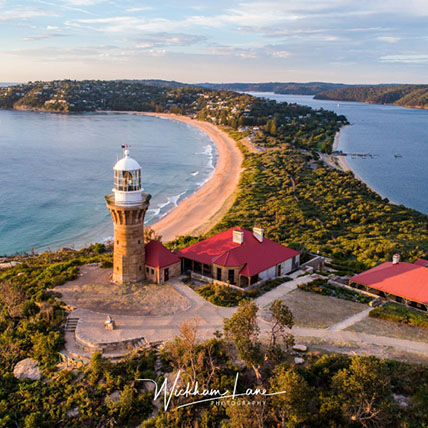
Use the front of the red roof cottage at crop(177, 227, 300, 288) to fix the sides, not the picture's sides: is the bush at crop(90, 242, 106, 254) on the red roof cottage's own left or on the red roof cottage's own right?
on the red roof cottage's own right

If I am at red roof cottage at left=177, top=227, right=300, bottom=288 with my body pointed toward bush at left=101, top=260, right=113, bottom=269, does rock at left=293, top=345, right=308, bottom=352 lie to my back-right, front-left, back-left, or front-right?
back-left

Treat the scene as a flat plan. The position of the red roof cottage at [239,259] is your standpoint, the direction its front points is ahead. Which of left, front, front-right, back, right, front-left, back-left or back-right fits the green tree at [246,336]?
front-left

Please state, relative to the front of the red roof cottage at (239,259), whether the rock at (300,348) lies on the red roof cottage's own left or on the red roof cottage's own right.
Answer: on the red roof cottage's own left

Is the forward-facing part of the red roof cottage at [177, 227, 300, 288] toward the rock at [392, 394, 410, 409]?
no

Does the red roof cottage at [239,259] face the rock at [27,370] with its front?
yes

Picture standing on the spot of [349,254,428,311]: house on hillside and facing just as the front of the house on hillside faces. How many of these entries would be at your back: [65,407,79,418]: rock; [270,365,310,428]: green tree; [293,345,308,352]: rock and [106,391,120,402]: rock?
0

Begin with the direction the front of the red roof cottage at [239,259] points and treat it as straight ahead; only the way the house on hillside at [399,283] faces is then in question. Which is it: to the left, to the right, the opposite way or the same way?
the same way

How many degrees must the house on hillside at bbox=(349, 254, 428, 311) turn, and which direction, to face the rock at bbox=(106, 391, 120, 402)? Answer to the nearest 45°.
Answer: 0° — it already faces it

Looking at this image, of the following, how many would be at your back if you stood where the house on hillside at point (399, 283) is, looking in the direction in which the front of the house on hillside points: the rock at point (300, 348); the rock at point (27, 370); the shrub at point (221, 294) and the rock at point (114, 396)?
0

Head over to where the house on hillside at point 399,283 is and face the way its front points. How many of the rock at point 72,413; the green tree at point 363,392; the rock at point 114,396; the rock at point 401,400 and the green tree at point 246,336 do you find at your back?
0

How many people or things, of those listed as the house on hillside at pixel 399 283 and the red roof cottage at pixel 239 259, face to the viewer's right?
0

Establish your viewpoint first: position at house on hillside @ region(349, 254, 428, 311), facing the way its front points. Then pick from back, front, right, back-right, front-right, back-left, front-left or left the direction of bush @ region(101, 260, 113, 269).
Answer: front-right

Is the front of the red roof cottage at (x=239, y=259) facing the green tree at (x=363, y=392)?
no

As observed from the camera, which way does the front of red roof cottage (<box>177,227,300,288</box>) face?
facing the viewer and to the left of the viewer

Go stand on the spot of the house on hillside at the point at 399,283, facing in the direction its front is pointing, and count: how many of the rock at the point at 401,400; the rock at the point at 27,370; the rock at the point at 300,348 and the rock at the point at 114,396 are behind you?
0

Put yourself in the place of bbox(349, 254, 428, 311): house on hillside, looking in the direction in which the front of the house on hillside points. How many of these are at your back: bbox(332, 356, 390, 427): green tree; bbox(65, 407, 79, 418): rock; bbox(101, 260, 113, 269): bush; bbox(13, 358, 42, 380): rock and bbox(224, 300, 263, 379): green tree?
0

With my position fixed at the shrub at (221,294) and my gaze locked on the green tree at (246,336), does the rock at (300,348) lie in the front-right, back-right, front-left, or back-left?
front-left

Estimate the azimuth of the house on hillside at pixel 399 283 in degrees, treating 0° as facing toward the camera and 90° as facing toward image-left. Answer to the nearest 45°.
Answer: approximately 45°

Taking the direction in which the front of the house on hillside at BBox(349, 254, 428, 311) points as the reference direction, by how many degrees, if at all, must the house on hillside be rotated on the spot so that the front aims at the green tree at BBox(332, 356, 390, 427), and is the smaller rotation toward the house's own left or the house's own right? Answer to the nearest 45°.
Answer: approximately 45° to the house's own left
